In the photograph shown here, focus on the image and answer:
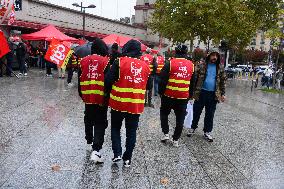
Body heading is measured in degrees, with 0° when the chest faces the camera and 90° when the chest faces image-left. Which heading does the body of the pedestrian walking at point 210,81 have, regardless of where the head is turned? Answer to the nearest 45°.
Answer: approximately 0°

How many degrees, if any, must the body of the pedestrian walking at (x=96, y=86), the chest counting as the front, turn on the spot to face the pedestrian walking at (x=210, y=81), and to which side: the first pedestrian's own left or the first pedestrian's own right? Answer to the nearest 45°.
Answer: approximately 45° to the first pedestrian's own right

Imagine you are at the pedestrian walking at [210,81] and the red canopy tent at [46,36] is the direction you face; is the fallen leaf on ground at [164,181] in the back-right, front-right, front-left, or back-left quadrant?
back-left

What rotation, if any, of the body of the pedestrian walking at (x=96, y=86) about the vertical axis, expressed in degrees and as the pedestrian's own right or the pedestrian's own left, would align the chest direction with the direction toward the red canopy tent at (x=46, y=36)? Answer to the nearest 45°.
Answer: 0° — they already face it

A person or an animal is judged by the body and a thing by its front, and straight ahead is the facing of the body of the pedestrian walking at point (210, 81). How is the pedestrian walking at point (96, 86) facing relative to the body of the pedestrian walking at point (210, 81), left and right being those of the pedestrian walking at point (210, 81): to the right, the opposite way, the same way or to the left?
the opposite way

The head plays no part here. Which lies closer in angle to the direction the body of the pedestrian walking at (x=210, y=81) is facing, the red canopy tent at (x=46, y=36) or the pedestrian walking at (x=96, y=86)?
the pedestrian walking

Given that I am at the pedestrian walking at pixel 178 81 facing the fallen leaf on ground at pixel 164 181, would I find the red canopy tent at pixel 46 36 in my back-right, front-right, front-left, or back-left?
back-right

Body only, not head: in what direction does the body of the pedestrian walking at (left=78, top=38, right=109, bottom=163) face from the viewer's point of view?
away from the camera

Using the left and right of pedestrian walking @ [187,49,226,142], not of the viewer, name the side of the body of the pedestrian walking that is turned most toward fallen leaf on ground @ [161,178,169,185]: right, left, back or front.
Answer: front

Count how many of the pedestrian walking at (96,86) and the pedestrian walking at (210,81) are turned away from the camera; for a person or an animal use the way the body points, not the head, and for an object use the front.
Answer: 1

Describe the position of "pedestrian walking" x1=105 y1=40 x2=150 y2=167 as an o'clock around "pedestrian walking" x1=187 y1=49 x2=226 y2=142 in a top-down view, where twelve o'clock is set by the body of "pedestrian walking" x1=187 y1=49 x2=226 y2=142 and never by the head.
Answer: "pedestrian walking" x1=105 y1=40 x2=150 y2=167 is roughly at 1 o'clock from "pedestrian walking" x1=187 y1=49 x2=226 y2=142.
